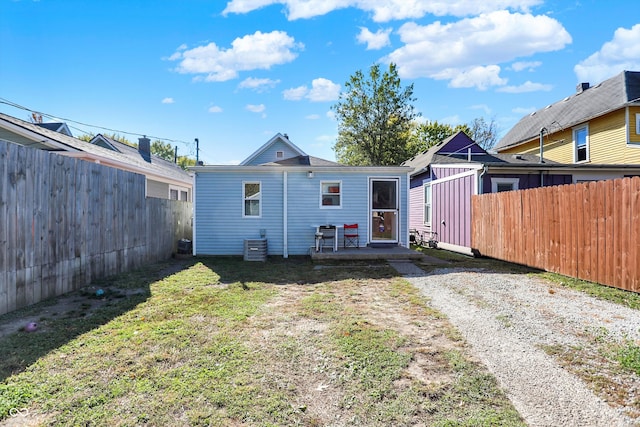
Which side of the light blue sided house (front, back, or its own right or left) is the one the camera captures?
back

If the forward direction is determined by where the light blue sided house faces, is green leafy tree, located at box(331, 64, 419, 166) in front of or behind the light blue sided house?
in front

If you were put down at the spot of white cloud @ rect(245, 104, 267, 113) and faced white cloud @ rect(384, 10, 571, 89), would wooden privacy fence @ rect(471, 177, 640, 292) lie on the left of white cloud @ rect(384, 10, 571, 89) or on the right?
right

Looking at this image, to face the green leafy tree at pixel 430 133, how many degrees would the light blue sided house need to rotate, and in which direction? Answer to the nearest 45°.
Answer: approximately 45° to its right
